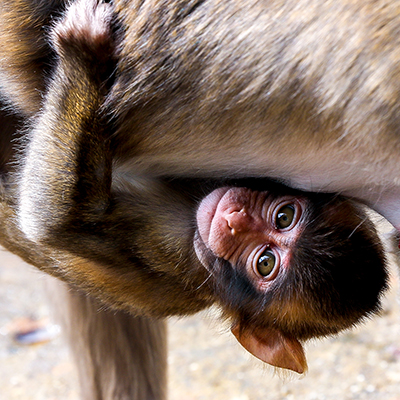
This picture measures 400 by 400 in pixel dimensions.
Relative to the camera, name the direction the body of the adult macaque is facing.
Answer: to the viewer's right
